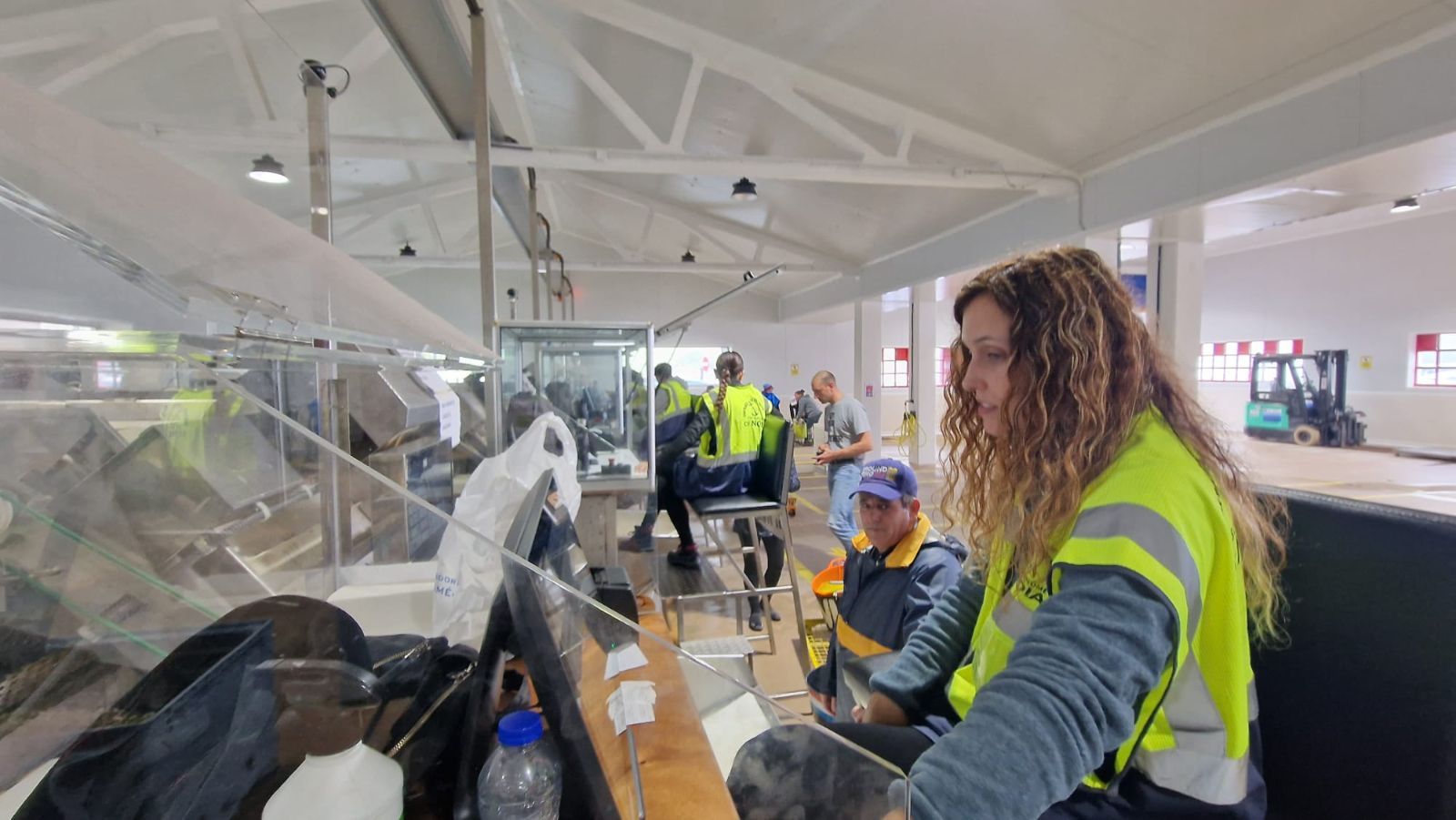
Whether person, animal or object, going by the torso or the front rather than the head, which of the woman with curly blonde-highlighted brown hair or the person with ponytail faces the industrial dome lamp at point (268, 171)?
the woman with curly blonde-highlighted brown hair

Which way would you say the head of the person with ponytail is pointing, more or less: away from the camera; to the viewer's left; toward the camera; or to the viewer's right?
away from the camera

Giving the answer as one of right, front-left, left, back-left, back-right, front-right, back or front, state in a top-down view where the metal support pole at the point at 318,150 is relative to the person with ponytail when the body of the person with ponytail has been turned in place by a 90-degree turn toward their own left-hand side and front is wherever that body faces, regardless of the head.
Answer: front

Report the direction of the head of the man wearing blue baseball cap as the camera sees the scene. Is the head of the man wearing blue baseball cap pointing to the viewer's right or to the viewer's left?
to the viewer's left

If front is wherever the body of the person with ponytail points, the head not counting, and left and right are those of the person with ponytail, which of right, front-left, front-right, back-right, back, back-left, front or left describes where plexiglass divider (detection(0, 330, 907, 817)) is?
back-left

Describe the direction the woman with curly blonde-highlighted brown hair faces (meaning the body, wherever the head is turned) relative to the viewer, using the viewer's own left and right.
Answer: facing to the left of the viewer

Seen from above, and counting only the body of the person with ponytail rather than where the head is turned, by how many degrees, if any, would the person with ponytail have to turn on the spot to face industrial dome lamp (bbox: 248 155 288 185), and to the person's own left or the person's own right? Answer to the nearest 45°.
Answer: approximately 90° to the person's own left

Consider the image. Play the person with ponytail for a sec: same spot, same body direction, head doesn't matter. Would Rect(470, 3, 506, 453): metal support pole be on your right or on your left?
on your left

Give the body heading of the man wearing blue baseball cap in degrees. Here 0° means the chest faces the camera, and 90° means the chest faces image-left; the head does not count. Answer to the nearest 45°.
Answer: approximately 45°

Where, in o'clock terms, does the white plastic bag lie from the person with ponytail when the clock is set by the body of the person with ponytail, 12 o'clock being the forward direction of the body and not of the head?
The white plastic bag is roughly at 8 o'clock from the person with ponytail.

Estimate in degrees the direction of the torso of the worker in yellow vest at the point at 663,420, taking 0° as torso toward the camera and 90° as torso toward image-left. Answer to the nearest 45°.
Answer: approximately 90°

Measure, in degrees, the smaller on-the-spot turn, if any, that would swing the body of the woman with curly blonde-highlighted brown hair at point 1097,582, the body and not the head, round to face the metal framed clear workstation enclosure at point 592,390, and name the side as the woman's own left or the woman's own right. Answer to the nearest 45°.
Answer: approximately 45° to the woman's own right

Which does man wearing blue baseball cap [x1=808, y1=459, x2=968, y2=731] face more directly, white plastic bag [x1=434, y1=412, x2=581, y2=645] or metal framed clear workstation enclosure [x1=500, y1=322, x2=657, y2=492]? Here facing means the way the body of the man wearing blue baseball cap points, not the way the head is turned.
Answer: the white plastic bag

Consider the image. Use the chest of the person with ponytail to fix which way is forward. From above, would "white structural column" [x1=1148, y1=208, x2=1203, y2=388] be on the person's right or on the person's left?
on the person's right

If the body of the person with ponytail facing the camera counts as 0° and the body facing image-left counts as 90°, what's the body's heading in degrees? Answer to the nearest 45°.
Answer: approximately 135°

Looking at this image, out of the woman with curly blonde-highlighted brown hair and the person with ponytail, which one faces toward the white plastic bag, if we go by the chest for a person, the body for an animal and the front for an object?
the woman with curly blonde-highlighted brown hair

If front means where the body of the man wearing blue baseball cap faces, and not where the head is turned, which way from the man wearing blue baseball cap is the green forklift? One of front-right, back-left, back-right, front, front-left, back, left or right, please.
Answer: back
